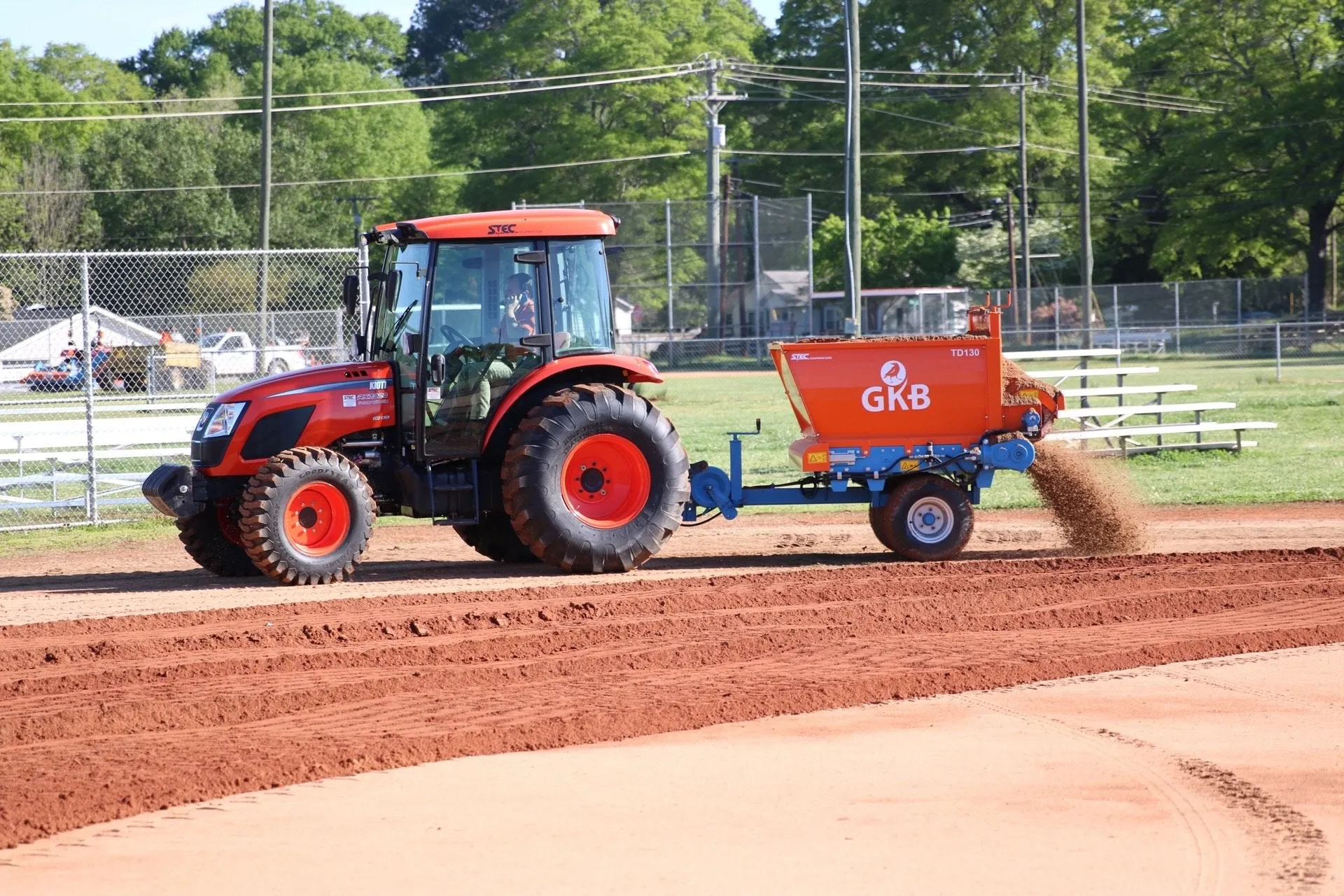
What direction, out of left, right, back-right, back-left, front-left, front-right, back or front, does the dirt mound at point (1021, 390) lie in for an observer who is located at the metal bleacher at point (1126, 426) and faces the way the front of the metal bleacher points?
front-right

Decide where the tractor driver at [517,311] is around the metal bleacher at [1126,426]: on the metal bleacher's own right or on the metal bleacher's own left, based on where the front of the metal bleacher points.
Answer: on the metal bleacher's own right

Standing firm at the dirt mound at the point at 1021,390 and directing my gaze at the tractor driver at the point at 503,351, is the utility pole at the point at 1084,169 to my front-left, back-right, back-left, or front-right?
back-right

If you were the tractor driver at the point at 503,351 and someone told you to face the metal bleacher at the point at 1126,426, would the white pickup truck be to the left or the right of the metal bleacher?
left

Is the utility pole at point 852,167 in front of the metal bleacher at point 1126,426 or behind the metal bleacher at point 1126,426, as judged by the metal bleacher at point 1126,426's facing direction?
behind

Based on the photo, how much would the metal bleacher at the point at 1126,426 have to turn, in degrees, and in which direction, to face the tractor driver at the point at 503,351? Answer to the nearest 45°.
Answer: approximately 45° to its right

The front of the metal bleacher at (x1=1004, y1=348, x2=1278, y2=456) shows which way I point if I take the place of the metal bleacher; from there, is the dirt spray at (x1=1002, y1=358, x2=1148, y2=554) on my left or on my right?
on my right

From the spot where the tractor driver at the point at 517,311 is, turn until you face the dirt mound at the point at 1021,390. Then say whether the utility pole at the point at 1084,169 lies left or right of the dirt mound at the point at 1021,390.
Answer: left
